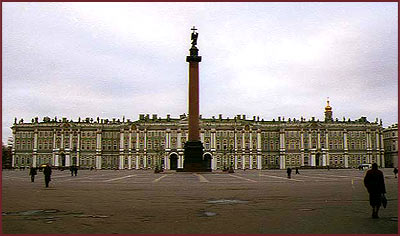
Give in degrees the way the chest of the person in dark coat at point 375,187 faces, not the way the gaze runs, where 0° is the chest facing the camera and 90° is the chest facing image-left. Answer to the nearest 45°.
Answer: approximately 180°

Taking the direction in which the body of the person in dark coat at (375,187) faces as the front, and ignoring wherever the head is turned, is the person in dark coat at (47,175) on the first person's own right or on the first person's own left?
on the first person's own left
